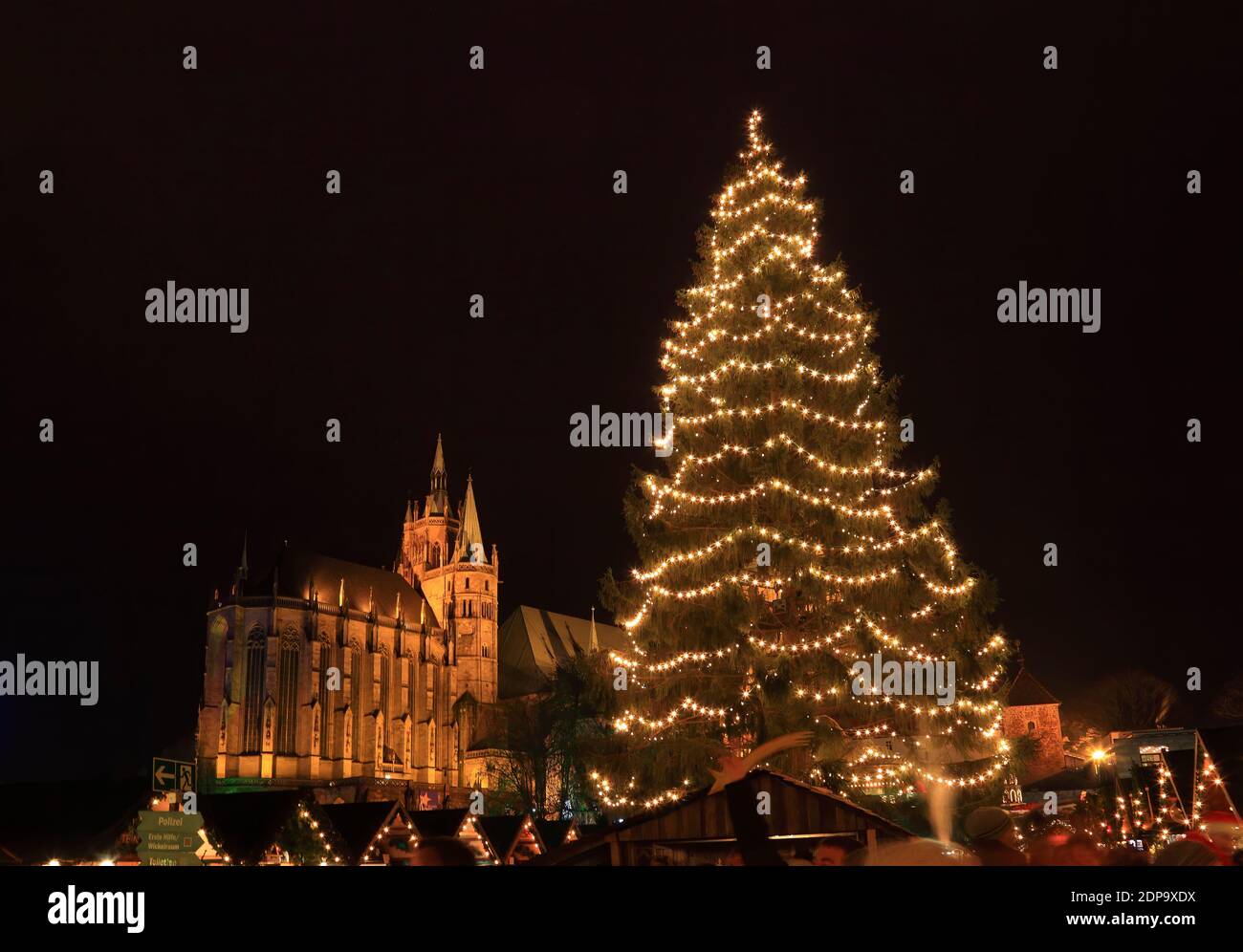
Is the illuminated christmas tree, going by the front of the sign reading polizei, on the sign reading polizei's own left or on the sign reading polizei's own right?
on the sign reading polizei's own left

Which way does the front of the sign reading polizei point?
toward the camera
